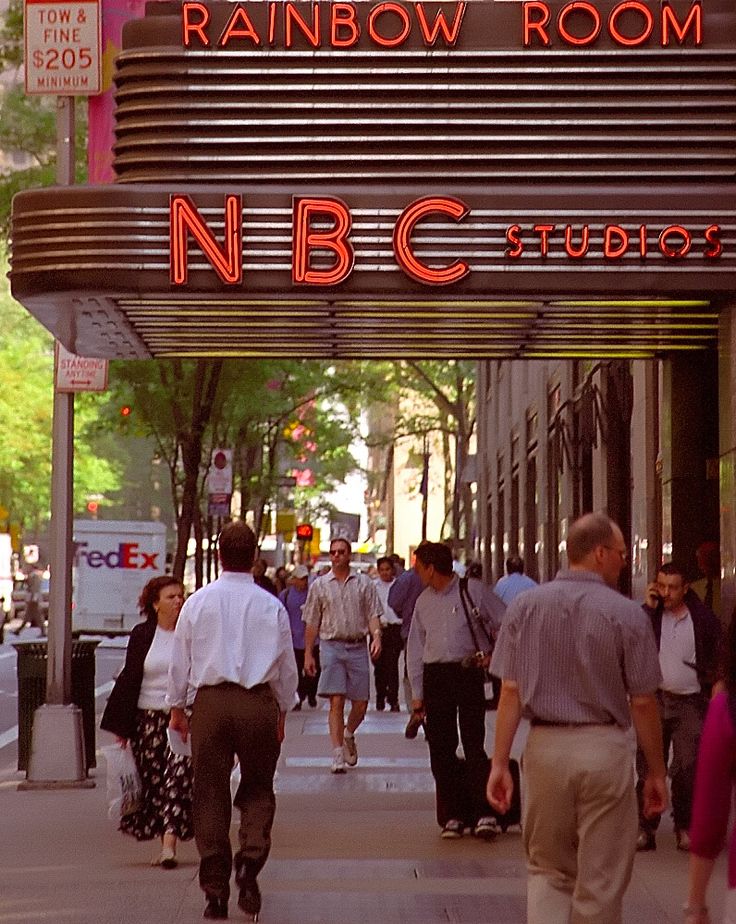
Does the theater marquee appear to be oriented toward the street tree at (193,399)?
no

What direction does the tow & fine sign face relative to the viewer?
toward the camera

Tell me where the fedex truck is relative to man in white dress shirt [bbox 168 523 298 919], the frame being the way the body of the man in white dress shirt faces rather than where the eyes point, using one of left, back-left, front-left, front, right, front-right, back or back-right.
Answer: front

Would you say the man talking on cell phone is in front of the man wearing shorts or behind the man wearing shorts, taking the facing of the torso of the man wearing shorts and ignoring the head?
in front

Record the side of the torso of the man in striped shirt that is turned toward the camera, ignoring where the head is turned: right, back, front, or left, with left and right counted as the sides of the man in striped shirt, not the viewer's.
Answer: back

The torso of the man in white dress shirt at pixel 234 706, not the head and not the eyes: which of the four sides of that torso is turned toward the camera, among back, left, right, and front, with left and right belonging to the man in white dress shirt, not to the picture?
back

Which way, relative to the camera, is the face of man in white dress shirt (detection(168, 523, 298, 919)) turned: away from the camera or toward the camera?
away from the camera

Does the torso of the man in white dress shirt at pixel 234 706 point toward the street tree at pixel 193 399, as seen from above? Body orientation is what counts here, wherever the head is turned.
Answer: yes

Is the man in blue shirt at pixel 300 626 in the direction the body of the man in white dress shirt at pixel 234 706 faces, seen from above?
yes

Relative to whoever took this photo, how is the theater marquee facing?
facing the viewer

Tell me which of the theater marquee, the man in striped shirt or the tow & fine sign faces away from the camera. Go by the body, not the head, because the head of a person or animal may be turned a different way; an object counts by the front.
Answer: the man in striped shirt

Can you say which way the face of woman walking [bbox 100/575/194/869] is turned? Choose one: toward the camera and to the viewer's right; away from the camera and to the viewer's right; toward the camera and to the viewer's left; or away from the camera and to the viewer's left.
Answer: toward the camera and to the viewer's right

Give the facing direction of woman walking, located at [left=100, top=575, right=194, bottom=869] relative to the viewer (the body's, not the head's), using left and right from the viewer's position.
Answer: facing the viewer and to the right of the viewer

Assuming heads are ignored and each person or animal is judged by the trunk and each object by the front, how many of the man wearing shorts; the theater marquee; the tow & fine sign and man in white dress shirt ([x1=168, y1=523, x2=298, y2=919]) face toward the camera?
3

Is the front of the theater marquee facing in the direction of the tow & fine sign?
no

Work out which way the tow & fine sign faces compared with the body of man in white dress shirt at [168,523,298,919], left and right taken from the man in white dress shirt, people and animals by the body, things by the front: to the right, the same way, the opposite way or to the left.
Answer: the opposite way

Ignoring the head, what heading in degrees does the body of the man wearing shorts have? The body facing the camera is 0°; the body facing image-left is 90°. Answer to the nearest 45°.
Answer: approximately 0°
